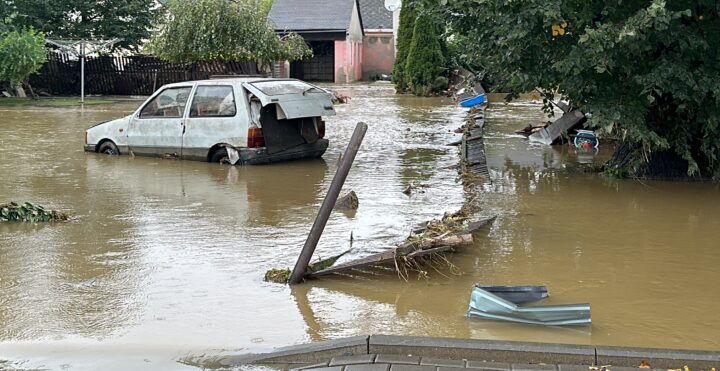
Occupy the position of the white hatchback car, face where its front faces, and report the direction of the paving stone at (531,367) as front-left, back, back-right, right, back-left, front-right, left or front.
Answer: back-left

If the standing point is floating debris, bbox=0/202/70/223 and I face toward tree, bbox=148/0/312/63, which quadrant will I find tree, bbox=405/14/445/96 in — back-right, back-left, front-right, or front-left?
front-right

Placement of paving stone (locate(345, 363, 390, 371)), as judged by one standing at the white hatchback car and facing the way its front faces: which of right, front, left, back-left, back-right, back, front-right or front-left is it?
back-left

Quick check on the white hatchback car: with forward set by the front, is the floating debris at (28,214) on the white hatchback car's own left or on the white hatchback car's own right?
on the white hatchback car's own left

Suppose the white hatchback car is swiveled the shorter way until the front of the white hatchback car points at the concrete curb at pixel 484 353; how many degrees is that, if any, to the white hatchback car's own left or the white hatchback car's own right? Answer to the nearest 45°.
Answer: approximately 135° to the white hatchback car's own left

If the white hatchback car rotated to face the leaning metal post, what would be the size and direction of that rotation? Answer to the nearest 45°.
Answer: approximately 135° to its left

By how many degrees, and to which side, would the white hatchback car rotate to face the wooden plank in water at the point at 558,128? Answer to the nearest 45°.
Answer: approximately 135° to its right

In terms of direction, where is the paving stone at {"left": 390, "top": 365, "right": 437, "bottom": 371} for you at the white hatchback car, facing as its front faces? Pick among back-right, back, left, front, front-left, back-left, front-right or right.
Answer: back-left

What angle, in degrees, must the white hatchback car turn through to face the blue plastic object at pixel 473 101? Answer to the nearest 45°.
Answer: approximately 90° to its right

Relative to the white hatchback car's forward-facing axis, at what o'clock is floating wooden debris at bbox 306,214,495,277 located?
The floating wooden debris is roughly at 7 o'clock from the white hatchback car.

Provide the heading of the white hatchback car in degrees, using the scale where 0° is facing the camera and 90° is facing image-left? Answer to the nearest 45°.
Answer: approximately 135°

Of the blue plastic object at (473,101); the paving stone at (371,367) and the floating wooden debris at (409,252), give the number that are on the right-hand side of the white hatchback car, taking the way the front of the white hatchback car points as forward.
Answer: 1

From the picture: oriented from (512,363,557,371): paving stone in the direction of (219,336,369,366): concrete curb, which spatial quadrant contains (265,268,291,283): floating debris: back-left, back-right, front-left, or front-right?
front-right

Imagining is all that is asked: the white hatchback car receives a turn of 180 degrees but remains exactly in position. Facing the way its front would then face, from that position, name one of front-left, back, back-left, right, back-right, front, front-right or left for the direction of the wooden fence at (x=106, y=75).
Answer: back-left

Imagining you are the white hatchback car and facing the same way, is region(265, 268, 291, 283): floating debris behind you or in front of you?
behind
